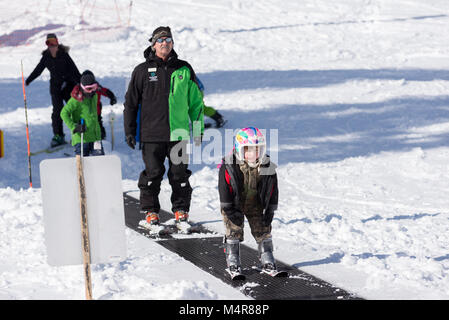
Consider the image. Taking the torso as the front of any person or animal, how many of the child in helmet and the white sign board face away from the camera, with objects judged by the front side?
1

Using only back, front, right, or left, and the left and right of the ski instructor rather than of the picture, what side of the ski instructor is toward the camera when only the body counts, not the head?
front

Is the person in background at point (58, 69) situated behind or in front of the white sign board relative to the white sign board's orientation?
in front

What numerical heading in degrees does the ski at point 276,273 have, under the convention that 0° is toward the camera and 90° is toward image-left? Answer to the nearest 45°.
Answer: approximately 315°

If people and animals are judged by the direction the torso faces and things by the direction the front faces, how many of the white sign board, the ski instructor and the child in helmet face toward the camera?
2

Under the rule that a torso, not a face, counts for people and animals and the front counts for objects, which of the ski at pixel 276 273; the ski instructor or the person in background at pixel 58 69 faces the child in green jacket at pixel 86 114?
the person in background

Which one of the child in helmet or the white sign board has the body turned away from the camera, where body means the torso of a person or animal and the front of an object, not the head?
the white sign board

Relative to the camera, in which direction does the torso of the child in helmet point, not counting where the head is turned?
toward the camera

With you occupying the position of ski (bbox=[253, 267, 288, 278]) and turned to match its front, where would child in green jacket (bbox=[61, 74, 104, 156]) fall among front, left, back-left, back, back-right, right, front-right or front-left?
back

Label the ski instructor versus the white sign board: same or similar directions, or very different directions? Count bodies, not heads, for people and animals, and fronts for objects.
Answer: very different directions

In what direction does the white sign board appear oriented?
away from the camera

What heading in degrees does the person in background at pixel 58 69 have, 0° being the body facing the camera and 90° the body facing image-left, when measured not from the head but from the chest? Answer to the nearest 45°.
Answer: approximately 0°

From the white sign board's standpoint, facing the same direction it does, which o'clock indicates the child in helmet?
The child in helmet is roughly at 2 o'clock from the white sign board.
